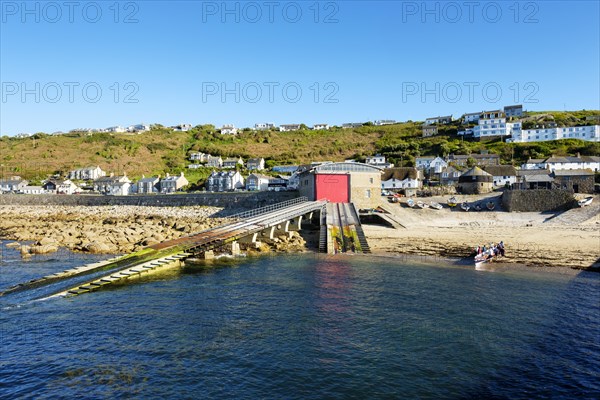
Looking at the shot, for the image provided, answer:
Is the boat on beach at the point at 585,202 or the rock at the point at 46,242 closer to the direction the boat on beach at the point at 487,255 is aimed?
the rock

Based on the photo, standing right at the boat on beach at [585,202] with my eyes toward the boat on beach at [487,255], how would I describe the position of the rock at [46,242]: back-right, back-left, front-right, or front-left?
front-right

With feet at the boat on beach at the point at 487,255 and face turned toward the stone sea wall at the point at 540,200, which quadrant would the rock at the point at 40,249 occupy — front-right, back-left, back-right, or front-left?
back-left

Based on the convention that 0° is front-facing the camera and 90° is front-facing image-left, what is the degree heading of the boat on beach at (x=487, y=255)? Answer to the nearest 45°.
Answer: approximately 45°

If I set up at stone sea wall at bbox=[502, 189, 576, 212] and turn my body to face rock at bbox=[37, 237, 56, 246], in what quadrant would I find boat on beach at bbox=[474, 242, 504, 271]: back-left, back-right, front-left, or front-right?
front-left

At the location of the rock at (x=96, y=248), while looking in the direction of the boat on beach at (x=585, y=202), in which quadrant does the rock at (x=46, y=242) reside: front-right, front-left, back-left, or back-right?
back-left

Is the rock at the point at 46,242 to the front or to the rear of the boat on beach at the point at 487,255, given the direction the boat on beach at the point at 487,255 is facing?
to the front

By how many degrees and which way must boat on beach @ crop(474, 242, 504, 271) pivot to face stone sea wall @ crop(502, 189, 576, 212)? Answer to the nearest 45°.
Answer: approximately 135° to its right

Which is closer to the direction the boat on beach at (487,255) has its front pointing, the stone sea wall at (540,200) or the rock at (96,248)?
the rock

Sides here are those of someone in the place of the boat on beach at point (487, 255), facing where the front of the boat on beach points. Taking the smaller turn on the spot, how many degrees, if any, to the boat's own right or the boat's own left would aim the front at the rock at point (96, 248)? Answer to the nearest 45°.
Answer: approximately 45° to the boat's own right

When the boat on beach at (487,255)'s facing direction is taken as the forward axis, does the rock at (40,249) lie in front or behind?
in front
